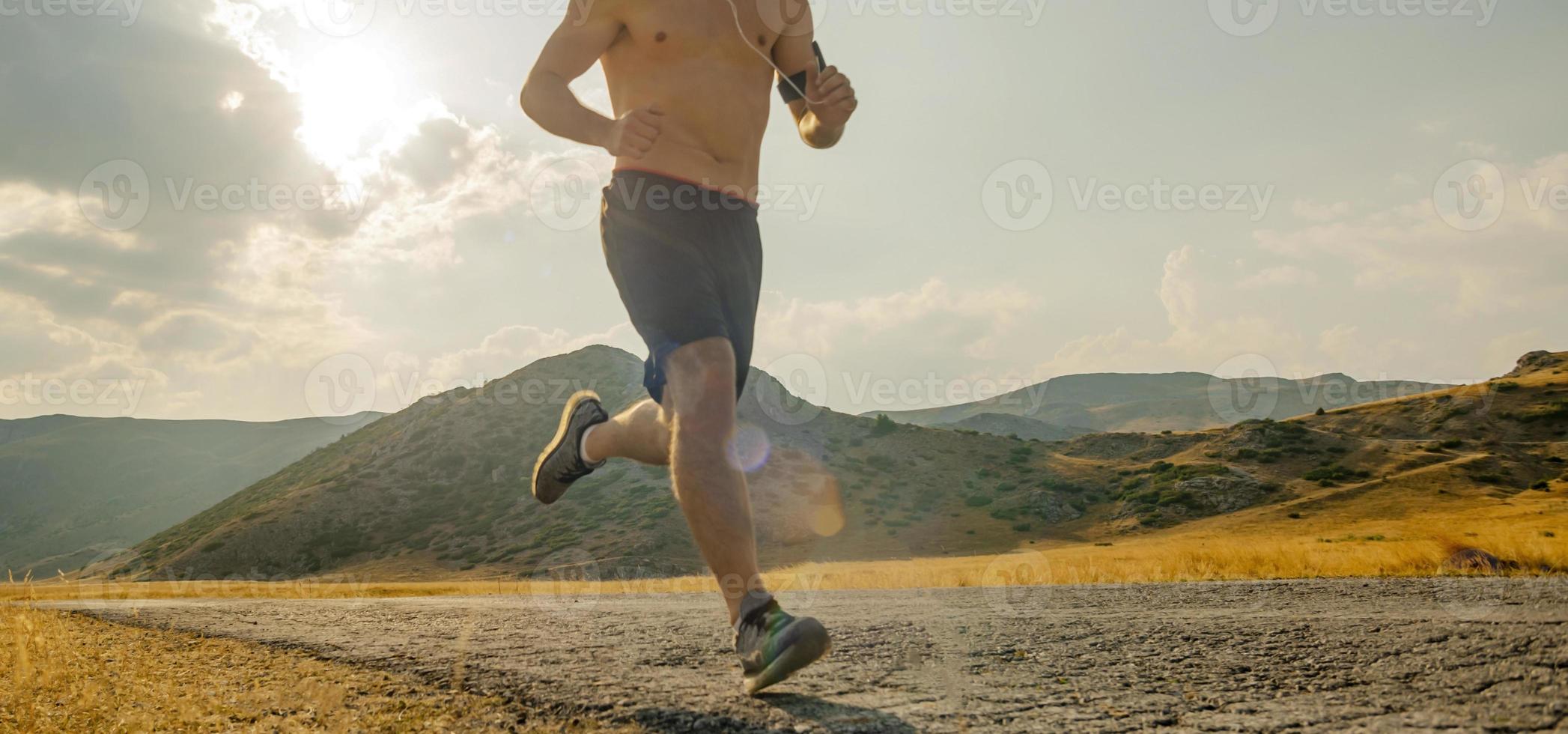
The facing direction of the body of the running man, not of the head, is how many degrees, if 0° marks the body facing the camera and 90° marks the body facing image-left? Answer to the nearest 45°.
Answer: approximately 315°

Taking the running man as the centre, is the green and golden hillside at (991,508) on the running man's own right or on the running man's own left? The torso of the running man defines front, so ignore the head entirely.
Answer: on the running man's own left
